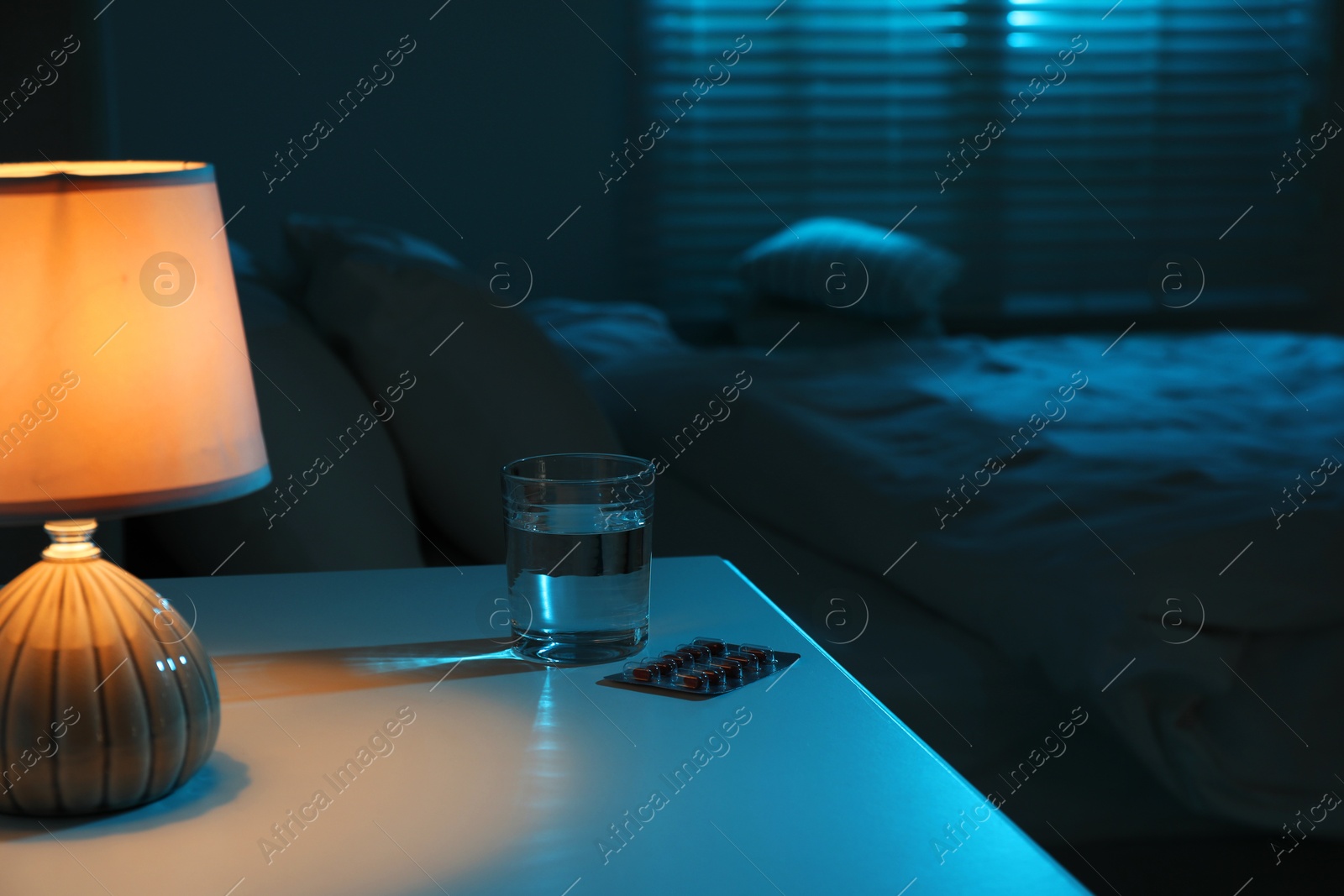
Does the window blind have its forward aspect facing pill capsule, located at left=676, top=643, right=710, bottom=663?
yes

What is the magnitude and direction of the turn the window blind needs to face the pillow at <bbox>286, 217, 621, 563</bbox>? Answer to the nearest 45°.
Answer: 0° — it already faces it

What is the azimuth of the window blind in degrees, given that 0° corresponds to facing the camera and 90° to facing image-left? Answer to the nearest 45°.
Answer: approximately 0°

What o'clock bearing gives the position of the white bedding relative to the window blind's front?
The white bedding is roughly at 12 o'clock from the window blind.

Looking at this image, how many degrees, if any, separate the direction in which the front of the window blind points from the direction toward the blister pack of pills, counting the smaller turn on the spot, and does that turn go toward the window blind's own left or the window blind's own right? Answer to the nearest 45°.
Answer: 0° — it already faces it

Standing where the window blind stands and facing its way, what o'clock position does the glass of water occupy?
The glass of water is roughly at 12 o'clock from the window blind.
